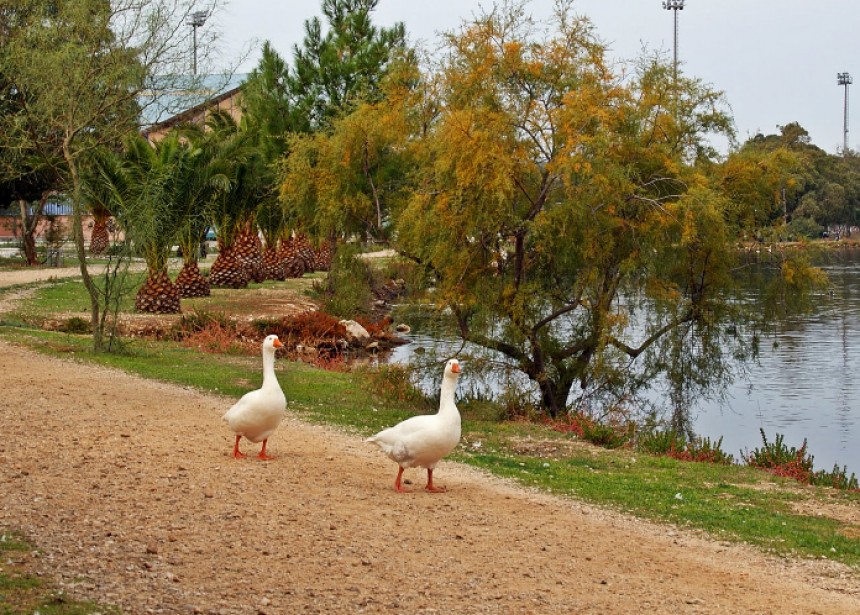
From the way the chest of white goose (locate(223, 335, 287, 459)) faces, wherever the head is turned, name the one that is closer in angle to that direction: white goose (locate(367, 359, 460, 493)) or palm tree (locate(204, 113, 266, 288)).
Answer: the white goose

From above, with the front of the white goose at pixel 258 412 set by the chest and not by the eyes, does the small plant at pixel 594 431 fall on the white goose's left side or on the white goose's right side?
on the white goose's left side

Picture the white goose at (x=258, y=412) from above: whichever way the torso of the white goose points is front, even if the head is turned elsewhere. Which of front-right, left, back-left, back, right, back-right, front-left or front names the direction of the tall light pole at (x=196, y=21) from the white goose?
back-left

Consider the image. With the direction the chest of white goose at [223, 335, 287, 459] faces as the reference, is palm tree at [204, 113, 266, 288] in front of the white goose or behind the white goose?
behind

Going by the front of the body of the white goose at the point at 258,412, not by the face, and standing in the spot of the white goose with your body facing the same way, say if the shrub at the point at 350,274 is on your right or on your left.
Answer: on your left

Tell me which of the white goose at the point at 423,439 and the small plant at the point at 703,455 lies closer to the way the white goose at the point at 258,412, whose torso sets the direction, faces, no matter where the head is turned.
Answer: the white goose

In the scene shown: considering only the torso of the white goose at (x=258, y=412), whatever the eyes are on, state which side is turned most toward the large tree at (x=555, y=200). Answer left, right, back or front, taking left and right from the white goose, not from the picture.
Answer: left

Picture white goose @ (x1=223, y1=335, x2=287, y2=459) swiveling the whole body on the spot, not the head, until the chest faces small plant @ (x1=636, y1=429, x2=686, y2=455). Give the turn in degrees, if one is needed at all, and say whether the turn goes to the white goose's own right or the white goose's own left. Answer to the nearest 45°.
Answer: approximately 90° to the white goose's own left

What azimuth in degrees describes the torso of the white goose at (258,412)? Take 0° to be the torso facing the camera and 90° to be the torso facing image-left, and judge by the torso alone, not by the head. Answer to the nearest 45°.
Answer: approximately 315°

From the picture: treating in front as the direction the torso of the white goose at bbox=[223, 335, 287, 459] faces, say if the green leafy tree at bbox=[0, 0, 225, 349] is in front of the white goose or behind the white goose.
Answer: behind
